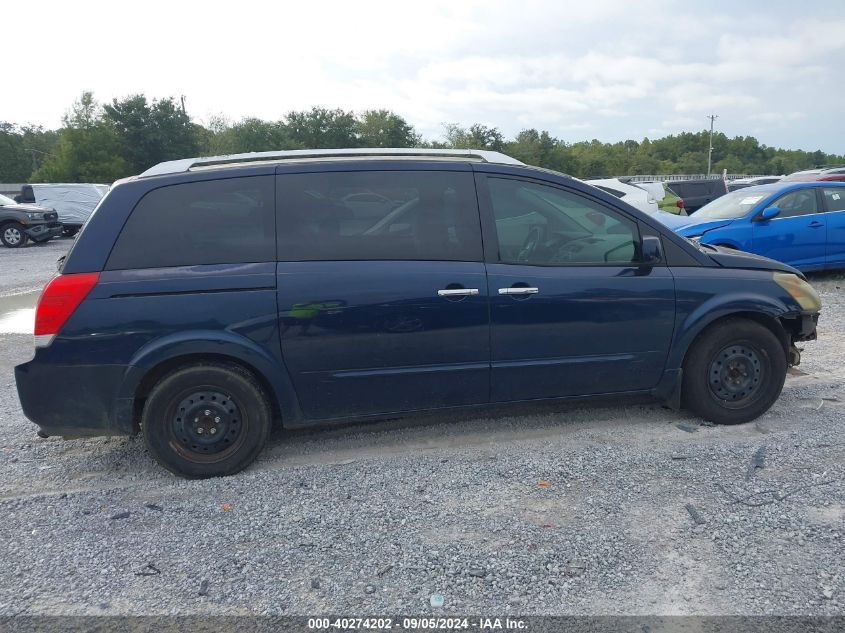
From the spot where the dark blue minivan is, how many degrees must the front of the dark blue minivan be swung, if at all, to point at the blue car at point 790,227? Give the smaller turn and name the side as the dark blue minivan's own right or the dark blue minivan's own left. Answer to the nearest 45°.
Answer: approximately 45° to the dark blue minivan's own left

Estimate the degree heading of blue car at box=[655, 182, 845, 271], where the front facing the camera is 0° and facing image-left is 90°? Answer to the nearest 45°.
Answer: approximately 45°

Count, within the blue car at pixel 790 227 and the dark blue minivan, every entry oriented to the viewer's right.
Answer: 1

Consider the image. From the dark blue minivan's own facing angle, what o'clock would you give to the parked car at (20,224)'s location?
The parked car is roughly at 8 o'clock from the dark blue minivan.

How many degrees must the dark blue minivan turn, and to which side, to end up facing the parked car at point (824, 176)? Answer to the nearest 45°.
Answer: approximately 45° to its left

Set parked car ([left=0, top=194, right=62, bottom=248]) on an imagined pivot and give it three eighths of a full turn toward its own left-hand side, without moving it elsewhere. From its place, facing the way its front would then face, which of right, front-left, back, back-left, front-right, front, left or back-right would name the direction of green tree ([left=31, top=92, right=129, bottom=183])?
front

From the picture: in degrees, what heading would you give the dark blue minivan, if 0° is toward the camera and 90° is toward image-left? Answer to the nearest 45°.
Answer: approximately 270°

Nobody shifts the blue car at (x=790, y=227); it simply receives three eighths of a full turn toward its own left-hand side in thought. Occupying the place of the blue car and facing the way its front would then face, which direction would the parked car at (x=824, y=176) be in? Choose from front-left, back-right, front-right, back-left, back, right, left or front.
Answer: left

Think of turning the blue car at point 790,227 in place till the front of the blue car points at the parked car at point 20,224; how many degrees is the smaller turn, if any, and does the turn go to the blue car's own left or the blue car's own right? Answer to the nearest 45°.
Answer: approximately 45° to the blue car's own right
